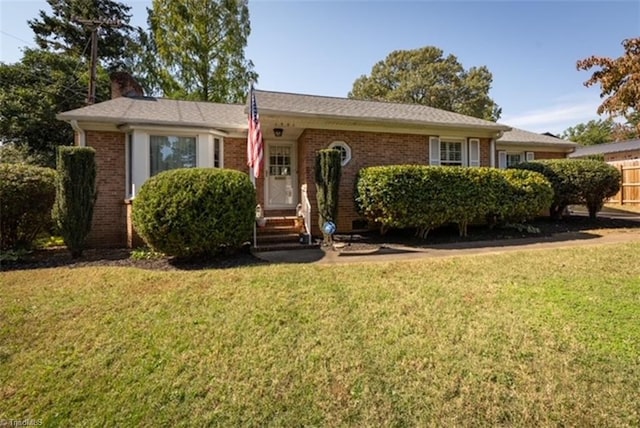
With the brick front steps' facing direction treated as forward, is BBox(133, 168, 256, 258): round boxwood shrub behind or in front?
in front

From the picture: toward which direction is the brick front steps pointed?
toward the camera

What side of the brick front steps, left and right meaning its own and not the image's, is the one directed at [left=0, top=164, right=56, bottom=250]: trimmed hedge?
right

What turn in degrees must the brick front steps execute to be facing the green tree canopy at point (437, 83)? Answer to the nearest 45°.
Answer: approximately 135° to its left

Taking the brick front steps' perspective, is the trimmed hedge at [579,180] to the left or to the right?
on its left

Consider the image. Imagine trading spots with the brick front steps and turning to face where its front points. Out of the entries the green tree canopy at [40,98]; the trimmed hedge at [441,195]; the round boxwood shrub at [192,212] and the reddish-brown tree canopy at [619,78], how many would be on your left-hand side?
2

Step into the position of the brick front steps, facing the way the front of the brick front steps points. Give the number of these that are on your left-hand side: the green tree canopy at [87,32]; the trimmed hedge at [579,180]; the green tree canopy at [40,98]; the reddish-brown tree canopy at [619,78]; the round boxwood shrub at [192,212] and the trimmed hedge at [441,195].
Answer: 3

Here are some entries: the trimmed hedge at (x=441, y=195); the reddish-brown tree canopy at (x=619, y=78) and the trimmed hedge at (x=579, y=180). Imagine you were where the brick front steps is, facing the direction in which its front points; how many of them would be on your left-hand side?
3

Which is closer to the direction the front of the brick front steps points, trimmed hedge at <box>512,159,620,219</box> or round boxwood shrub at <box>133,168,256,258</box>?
the round boxwood shrub

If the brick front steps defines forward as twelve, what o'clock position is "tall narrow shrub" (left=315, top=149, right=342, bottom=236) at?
The tall narrow shrub is roughly at 10 o'clock from the brick front steps.

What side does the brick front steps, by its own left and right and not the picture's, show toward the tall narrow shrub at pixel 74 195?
right

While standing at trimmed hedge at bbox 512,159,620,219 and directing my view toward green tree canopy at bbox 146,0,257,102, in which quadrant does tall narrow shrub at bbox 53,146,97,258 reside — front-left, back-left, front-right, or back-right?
front-left

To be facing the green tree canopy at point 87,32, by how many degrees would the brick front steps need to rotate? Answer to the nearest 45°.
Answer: approximately 135° to its right

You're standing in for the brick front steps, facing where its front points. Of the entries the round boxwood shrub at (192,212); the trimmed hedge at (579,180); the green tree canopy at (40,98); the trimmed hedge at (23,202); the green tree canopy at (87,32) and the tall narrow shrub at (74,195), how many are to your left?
1

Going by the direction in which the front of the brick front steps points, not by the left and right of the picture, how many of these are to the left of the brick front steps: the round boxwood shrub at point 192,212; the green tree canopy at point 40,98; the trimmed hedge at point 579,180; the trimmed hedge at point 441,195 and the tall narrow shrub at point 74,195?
2
